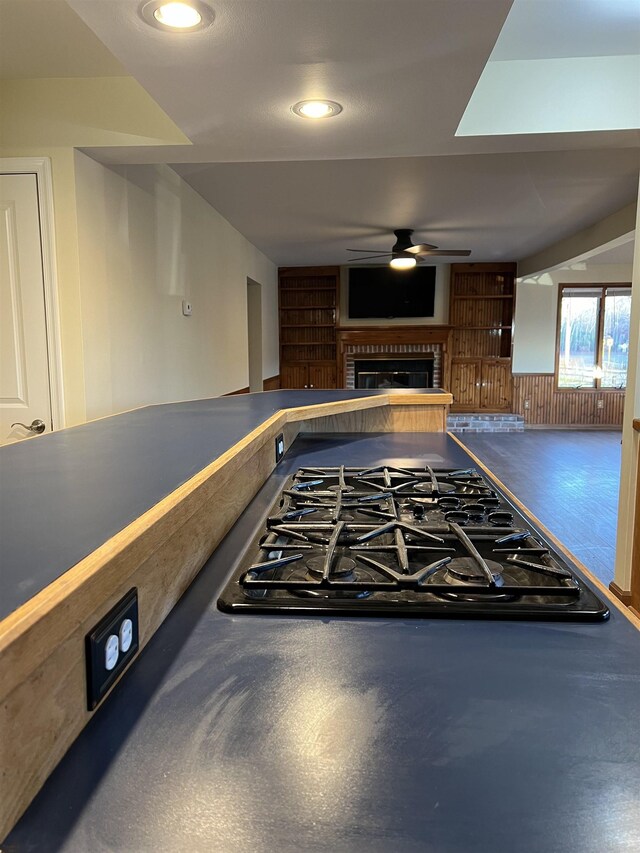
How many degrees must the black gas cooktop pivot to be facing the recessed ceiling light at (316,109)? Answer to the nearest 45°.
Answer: approximately 90° to its left

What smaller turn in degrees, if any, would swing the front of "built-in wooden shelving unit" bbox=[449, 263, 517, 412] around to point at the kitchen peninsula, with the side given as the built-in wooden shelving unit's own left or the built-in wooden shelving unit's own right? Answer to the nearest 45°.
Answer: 0° — it already faces it

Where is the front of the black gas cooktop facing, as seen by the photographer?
facing to the right of the viewer

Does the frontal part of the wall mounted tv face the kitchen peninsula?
yes

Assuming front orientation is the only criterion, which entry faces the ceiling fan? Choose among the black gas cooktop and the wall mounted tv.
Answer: the wall mounted tv

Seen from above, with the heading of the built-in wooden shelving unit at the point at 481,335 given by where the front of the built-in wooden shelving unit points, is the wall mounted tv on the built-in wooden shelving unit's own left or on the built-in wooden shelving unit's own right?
on the built-in wooden shelving unit's own right
